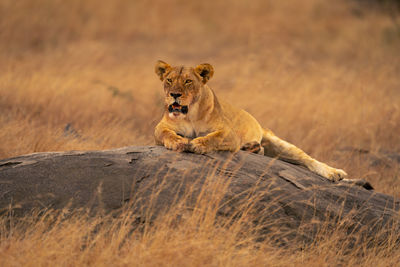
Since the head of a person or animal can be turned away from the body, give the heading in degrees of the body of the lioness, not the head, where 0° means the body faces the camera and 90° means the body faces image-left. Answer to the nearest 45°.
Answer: approximately 45°
